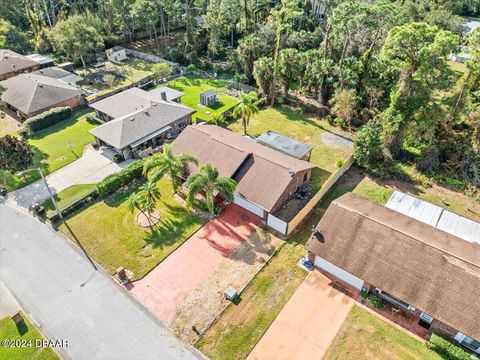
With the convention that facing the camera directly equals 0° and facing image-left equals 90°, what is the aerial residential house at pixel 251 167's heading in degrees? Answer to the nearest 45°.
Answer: approximately 45°

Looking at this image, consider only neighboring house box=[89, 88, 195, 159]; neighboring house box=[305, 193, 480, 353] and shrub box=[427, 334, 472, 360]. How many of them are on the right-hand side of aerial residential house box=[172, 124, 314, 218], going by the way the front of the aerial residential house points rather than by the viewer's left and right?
1

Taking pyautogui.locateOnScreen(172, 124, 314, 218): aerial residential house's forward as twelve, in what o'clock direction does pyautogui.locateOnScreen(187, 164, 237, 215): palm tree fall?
The palm tree is roughly at 12 o'clock from the aerial residential house.

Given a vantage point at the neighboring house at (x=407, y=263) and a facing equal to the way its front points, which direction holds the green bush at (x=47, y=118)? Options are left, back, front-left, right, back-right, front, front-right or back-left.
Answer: front-right

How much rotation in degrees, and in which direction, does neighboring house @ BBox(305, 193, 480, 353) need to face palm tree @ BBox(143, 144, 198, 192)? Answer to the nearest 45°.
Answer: approximately 45° to its right

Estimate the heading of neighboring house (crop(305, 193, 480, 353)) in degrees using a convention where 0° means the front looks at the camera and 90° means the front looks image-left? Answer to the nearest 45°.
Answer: approximately 45°

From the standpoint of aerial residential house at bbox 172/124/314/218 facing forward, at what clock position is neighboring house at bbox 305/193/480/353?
The neighboring house is roughly at 9 o'clock from the aerial residential house.

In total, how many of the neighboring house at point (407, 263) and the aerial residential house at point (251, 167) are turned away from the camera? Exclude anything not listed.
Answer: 0

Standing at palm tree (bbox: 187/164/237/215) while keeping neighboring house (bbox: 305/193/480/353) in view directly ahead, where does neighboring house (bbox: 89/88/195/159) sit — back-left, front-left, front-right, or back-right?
back-left

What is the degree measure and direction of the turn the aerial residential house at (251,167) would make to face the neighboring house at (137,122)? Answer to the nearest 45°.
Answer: approximately 90° to its right
